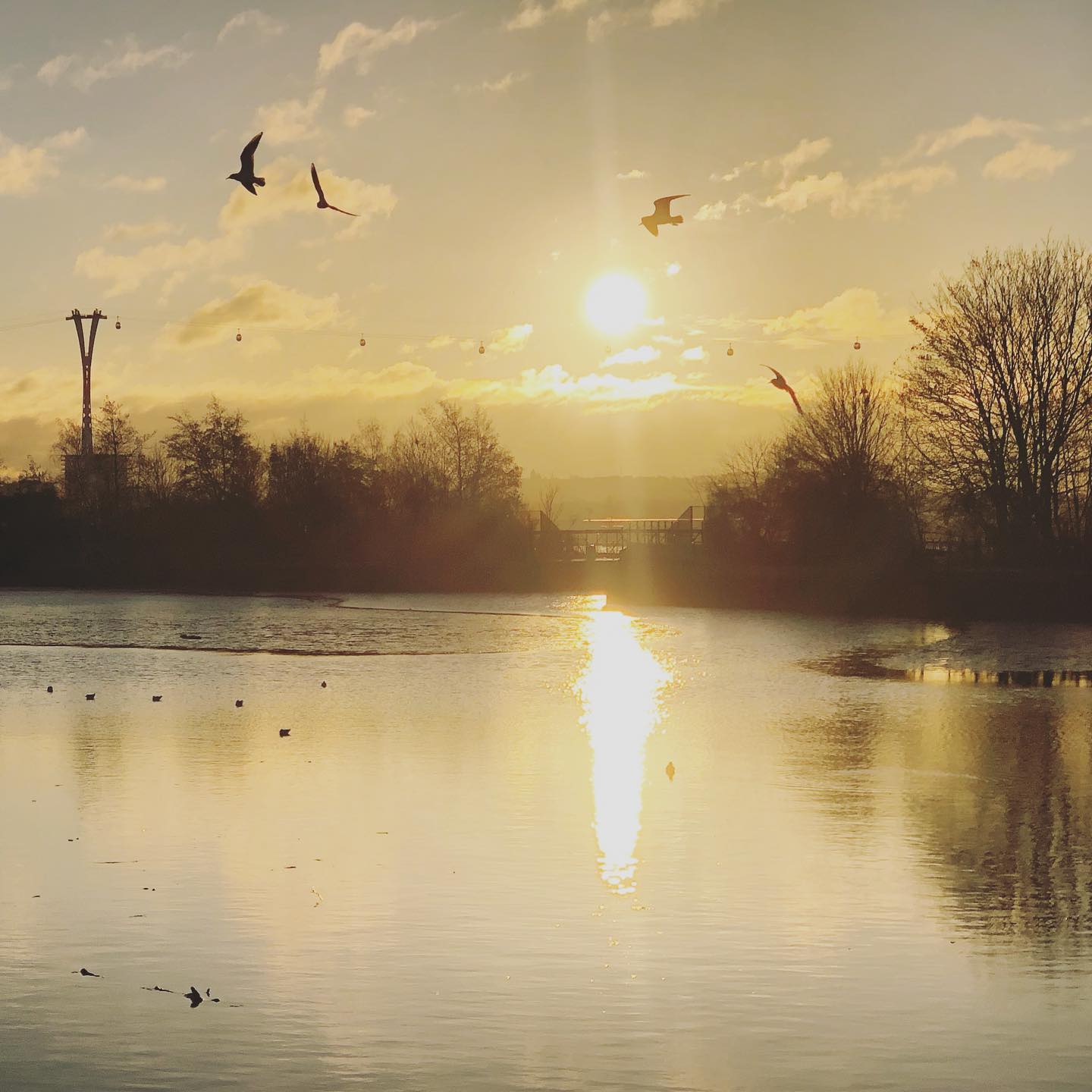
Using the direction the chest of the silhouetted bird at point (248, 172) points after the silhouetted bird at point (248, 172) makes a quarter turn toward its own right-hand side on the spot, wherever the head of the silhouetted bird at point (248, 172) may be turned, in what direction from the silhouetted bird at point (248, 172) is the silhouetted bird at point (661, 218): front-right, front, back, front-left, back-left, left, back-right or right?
front-right

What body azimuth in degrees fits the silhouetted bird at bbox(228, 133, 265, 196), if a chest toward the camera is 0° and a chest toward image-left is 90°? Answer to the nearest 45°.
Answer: approximately 90°
